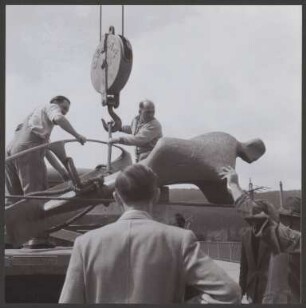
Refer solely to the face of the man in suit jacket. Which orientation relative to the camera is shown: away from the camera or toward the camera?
away from the camera

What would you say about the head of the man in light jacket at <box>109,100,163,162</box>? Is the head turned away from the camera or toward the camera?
toward the camera

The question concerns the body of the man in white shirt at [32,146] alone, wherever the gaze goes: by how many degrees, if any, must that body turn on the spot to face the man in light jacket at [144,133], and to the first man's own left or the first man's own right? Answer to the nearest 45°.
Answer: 0° — they already face them

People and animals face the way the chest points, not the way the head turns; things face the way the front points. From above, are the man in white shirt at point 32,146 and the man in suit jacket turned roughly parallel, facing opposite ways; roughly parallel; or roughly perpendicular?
roughly perpendicular

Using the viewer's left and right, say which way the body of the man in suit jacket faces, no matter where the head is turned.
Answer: facing away from the viewer

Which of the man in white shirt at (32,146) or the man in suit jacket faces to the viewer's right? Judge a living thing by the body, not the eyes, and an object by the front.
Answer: the man in white shirt

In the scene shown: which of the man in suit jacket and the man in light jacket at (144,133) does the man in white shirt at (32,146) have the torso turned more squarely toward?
the man in light jacket

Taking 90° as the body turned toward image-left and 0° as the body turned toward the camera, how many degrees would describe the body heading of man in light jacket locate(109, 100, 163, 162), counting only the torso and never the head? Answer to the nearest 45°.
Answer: approximately 45°

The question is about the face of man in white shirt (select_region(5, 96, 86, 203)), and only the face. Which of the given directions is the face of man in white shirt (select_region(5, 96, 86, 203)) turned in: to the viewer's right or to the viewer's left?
to the viewer's right

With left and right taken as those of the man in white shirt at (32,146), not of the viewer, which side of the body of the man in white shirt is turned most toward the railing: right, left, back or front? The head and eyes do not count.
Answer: front

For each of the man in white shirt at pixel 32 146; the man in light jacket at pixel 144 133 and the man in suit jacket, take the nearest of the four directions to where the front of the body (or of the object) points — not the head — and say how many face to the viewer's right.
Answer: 1

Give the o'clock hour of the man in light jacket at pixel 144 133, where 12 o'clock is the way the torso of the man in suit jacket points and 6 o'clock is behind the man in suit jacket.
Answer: The man in light jacket is roughly at 12 o'clock from the man in suit jacket.

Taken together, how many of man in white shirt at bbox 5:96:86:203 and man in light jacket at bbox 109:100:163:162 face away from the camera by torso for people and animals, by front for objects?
0

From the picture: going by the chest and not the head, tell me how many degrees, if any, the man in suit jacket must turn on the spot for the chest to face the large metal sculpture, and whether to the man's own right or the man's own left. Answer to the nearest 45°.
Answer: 0° — they already face it

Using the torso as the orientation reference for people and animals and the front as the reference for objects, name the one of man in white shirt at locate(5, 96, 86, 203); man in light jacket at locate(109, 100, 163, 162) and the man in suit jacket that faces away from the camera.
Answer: the man in suit jacket

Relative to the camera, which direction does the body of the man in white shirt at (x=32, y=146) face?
to the viewer's right

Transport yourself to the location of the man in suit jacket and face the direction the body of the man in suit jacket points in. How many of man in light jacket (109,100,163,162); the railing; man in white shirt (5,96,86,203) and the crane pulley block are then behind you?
0
